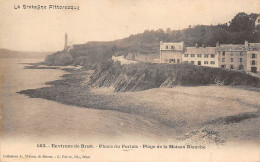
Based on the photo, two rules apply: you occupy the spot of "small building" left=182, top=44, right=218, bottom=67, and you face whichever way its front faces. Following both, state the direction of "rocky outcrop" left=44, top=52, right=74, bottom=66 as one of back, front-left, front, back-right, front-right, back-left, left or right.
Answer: right

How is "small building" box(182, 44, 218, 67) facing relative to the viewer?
toward the camera

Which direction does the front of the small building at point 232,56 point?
toward the camera

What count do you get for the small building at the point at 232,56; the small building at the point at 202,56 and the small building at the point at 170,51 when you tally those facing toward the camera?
3

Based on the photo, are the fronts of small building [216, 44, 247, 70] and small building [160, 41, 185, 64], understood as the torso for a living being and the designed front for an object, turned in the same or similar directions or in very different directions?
same or similar directions

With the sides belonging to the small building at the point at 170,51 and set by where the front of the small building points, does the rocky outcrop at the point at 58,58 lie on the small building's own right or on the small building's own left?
on the small building's own right

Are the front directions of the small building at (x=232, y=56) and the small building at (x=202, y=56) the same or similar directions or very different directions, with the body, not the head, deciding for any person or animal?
same or similar directions

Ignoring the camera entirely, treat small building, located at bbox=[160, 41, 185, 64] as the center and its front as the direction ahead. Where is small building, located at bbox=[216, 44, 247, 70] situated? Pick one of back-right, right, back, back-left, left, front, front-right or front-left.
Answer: left
